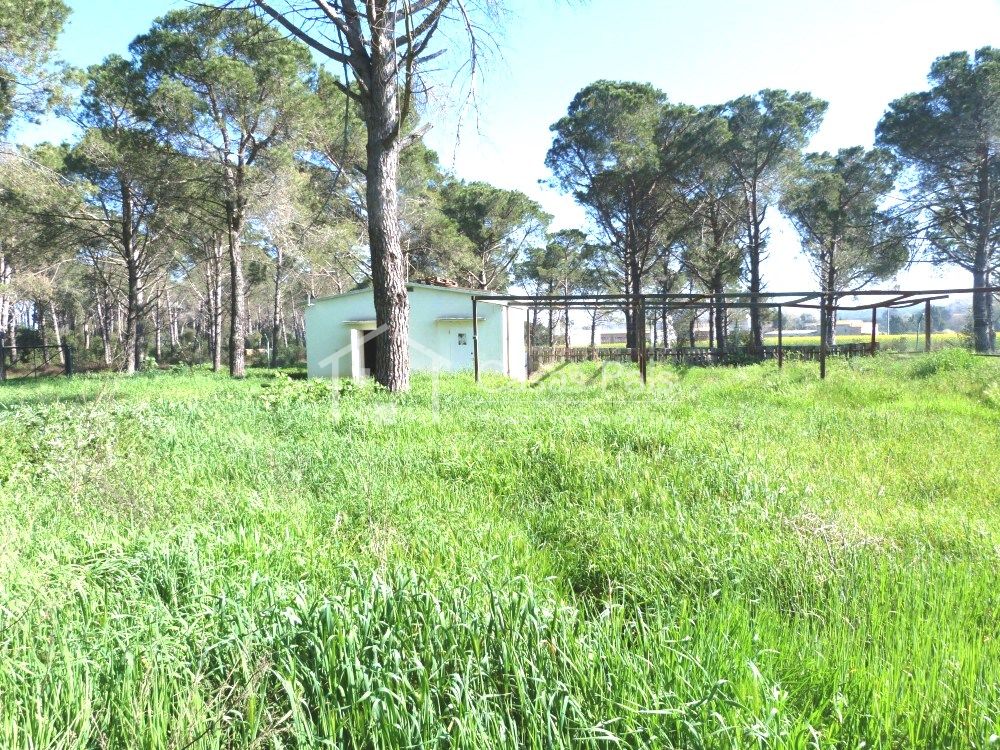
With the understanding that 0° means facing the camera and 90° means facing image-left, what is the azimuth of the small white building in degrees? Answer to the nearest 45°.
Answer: approximately 0°
